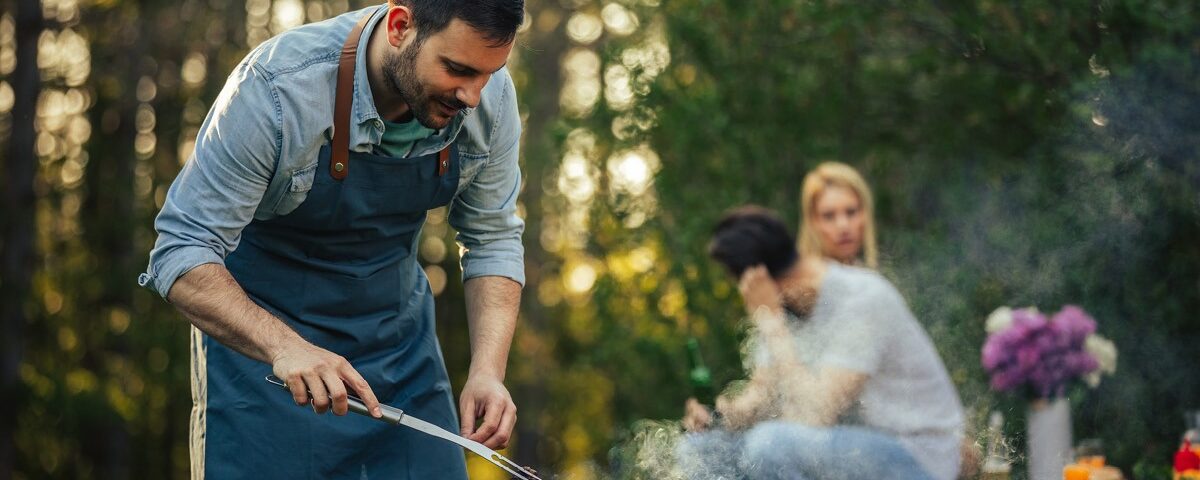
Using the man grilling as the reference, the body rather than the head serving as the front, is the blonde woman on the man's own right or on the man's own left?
on the man's own left

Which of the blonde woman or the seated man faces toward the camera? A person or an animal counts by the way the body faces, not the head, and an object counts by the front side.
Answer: the blonde woman

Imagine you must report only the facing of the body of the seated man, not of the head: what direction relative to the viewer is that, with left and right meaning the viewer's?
facing to the left of the viewer

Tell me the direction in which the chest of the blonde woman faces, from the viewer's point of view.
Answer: toward the camera

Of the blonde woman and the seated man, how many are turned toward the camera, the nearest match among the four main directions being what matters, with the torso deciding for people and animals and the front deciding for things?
1

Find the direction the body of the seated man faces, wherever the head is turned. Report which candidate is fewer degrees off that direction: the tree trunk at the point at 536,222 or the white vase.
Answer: the tree trunk

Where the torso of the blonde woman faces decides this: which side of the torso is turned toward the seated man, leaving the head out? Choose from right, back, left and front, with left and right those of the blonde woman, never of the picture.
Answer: front

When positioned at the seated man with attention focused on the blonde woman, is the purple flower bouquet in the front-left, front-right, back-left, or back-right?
front-right

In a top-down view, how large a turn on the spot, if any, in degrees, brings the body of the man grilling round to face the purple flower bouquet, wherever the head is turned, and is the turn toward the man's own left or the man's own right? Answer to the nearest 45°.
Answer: approximately 90° to the man's own left

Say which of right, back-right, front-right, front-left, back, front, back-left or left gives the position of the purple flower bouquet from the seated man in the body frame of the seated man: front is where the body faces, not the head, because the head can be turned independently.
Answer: back-right

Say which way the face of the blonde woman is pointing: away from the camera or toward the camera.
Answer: toward the camera

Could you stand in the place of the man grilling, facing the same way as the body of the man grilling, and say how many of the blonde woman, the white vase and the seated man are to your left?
3

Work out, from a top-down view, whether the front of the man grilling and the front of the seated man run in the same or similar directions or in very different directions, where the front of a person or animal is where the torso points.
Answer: very different directions

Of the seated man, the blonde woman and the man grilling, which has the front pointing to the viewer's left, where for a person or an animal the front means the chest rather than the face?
the seated man

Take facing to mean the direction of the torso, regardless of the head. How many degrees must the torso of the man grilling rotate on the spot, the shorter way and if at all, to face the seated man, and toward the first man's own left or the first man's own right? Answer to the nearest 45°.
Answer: approximately 90° to the first man's own left

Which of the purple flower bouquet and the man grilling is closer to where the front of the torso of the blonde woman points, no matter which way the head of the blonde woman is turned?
the man grilling
